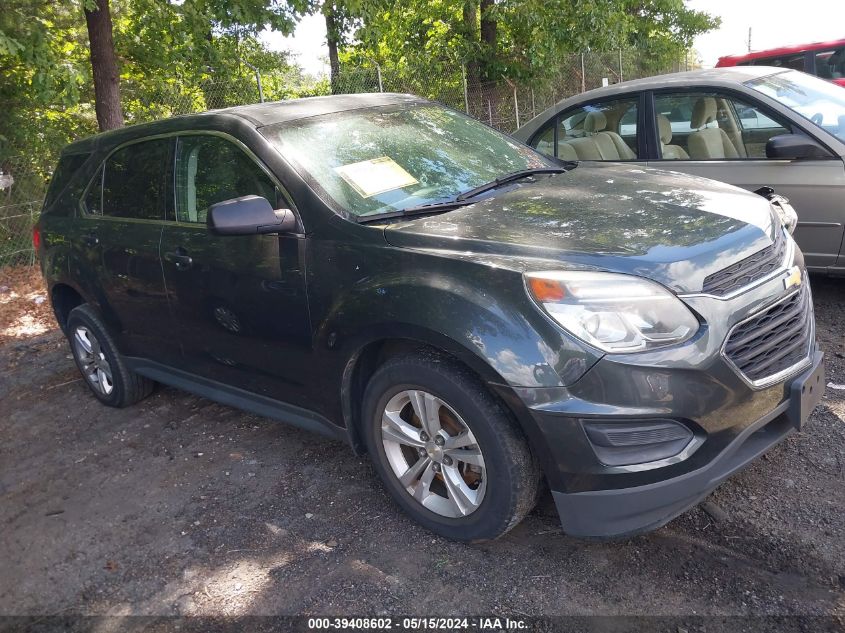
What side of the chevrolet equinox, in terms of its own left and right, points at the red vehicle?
left

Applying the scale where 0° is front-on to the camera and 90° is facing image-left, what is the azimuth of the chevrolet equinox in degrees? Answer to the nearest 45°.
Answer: approximately 315°

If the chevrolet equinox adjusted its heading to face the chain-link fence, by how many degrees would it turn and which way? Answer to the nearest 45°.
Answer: approximately 135° to its left
